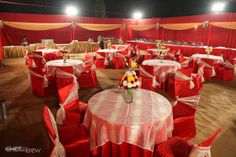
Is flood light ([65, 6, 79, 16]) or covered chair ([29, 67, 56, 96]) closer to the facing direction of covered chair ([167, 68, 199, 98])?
the flood light

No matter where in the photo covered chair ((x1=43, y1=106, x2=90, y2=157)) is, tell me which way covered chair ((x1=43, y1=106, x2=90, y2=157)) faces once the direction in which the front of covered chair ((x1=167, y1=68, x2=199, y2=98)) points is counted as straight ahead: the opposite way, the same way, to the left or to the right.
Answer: to the right

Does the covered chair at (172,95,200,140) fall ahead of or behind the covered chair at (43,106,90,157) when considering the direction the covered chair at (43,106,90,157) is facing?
ahead

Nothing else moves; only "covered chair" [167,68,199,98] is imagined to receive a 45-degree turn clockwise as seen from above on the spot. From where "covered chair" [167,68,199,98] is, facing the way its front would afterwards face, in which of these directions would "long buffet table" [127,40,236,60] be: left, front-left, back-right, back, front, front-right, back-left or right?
front

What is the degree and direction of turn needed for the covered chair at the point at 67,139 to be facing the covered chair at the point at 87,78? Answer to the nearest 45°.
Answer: approximately 90° to its left

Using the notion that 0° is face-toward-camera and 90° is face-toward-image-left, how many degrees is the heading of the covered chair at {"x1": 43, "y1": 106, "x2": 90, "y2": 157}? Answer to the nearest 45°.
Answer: approximately 270°

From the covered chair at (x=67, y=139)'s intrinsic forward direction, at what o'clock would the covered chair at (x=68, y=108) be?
the covered chair at (x=68, y=108) is roughly at 9 o'clock from the covered chair at (x=67, y=139).

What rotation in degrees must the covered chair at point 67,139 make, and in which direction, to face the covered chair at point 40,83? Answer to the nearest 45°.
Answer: approximately 90° to its left

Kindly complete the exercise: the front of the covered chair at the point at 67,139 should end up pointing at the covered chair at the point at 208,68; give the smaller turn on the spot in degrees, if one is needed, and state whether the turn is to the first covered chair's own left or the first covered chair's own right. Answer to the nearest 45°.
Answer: approximately 45° to the first covered chair's own left

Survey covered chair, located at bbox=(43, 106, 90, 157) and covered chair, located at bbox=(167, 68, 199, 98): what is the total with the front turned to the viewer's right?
1

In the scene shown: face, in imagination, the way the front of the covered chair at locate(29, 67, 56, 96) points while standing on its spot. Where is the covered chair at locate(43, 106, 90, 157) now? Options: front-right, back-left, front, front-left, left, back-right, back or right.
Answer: back-right

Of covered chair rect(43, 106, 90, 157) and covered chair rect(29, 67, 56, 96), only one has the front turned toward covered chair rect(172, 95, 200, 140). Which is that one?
covered chair rect(43, 106, 90, 157)

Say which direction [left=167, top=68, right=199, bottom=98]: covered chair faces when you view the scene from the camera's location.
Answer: facing away from the viewer and to the left of the viewer

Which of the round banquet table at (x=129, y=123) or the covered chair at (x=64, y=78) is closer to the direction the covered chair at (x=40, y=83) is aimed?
the covered chair

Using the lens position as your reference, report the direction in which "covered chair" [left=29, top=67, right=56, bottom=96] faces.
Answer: facing away from the viewer and to the right of the viewer
